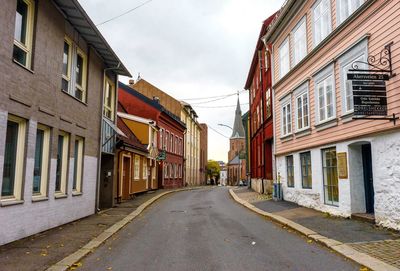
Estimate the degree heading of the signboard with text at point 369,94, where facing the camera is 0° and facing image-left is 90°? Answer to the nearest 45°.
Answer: approximately 0°

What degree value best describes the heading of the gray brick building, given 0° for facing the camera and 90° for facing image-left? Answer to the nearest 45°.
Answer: approximately 315°

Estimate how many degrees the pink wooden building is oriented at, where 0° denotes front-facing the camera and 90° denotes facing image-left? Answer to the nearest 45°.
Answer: approximately 45°

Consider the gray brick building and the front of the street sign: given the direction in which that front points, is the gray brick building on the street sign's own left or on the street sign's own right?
on the street sign's own right

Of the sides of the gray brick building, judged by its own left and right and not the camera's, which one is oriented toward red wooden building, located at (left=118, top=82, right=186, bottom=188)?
left

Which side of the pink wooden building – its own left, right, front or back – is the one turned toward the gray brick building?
front

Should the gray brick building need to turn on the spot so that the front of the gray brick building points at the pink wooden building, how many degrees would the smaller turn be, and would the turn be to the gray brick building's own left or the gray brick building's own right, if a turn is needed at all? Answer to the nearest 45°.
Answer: approximately 45° to the gray brick building's own left

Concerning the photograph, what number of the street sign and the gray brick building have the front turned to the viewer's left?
0

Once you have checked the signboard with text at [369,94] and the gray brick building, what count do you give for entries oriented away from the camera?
0

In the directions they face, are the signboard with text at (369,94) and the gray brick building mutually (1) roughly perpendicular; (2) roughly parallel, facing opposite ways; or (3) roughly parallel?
roughly perpendicular
